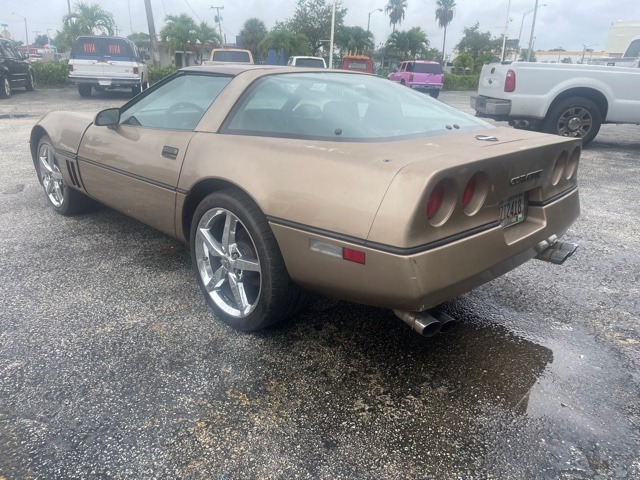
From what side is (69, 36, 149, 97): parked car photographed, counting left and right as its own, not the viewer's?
back

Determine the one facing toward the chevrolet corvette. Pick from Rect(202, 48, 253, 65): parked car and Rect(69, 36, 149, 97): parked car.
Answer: Rect(202, 48, 253, 65): parked car

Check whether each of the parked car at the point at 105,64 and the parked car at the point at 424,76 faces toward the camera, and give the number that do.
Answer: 0

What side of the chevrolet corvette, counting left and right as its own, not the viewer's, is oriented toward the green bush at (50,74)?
front

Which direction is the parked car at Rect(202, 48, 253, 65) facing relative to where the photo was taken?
away from the camera

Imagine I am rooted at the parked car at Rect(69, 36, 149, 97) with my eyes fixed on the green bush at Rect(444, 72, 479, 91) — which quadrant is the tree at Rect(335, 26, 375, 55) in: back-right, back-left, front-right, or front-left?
front-left

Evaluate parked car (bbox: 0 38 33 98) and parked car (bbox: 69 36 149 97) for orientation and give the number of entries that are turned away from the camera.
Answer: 1

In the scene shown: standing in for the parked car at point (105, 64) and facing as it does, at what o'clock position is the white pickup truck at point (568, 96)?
The white pickup truck is roughly at 5 o'clock from the parked car.

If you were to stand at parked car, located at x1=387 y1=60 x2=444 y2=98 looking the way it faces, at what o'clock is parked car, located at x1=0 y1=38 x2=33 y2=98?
parked car, located at x1=0 y1=38 x2=33 y2=98 is roughly at 9 o'clock from parked car, located at x1=387 y1=60 x2=444 y2=98.

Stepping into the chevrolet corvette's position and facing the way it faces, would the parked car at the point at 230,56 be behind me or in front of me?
in front

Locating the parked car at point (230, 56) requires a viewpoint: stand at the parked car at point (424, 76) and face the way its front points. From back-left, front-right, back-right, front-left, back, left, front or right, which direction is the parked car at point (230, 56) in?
left

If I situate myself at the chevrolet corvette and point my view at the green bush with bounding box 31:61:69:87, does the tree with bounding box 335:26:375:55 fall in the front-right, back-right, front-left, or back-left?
front-right

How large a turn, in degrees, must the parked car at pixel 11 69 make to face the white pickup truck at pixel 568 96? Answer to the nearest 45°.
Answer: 0° — it already faces it
